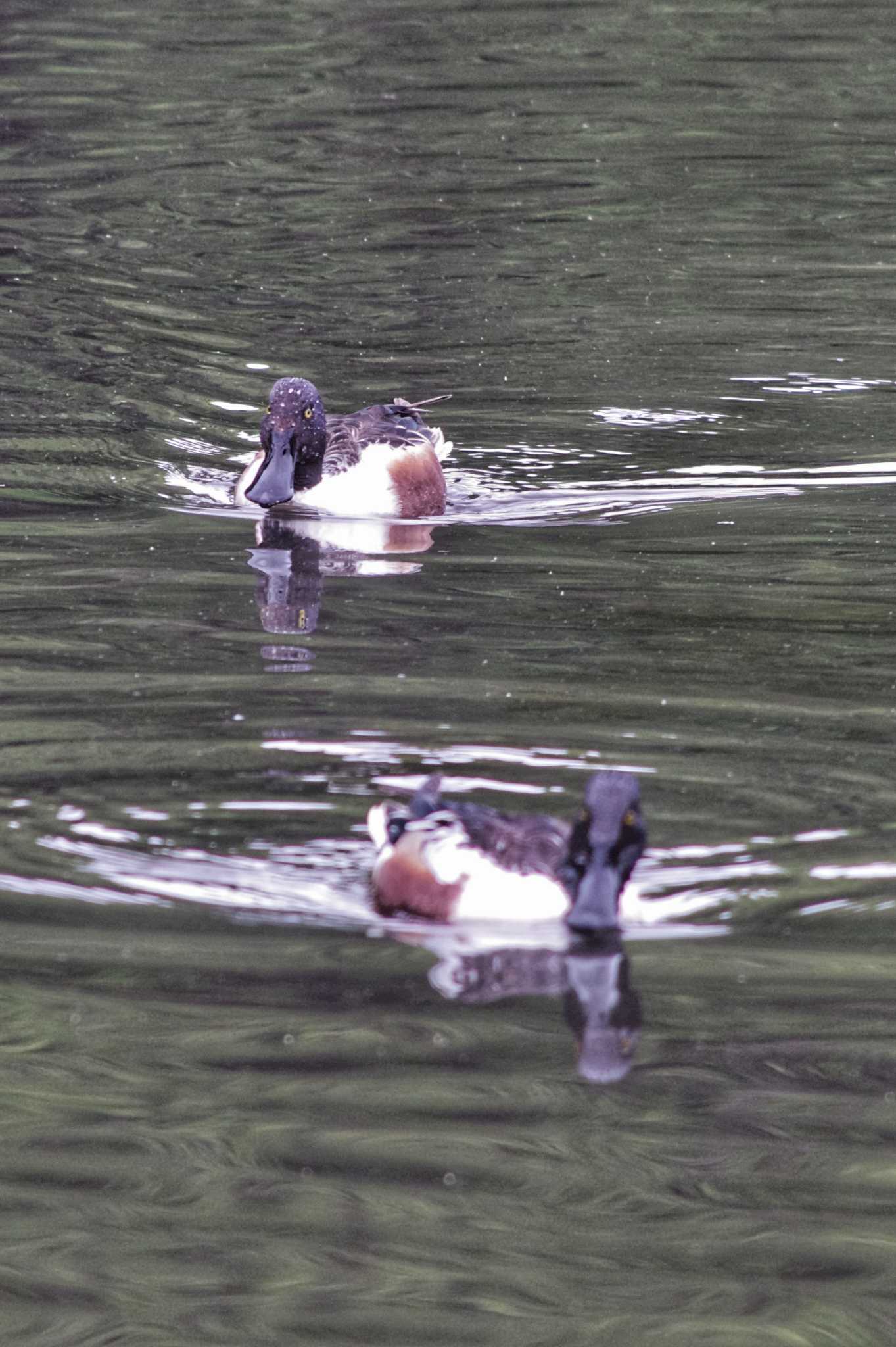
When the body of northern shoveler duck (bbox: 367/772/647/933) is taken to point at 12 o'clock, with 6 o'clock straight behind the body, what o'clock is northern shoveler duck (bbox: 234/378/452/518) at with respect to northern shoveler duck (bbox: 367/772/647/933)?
northern shoveler duck (bbox: 234/378/452/518) is roughly at 7 o'clock from northern shoveler duck (bbox: 367/772/647/933).

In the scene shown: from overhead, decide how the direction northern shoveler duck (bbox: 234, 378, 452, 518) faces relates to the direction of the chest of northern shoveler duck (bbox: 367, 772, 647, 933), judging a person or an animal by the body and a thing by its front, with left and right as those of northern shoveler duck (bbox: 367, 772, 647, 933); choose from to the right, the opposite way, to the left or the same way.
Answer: to the right

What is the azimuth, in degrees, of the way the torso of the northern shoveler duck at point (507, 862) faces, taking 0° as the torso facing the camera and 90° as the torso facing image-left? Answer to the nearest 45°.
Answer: approximately 315°

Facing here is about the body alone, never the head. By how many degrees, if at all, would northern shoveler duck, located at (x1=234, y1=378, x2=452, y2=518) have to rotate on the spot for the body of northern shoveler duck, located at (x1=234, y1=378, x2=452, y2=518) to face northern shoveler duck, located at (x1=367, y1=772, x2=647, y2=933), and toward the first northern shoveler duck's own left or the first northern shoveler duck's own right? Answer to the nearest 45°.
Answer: approximately 45° to the first northern shoveler duck's own left

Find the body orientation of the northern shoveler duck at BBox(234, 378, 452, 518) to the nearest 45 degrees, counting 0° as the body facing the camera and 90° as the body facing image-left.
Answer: approximately 45°
